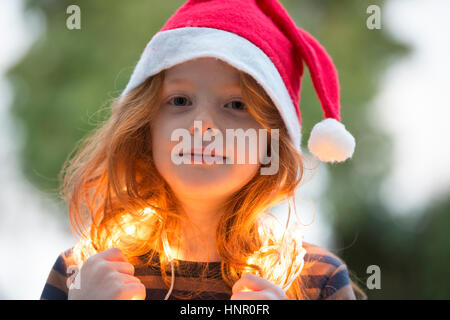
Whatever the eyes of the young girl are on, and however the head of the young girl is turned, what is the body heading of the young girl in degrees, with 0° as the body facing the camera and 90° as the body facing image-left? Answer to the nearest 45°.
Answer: approximately 0°
